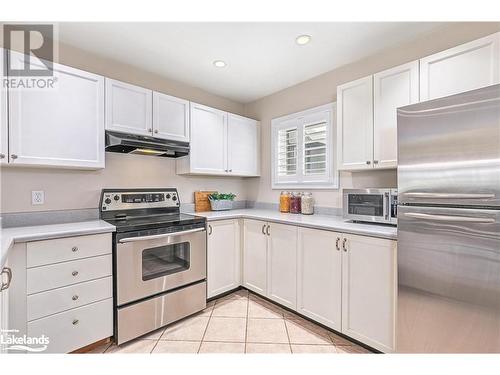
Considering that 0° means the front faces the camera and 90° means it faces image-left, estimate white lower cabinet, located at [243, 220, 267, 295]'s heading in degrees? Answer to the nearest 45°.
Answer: approximately 45°

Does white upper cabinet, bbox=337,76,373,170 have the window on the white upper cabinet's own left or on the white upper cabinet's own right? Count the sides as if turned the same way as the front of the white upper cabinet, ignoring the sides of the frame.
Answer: on the white upper cabinet's own right

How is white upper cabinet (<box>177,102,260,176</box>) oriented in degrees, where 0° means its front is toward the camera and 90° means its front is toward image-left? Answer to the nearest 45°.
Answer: approximately 315°

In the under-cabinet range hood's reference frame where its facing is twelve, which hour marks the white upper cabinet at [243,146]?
The white upper cabinet is roughly at 10 o'clock from the under-cabinet range hood.

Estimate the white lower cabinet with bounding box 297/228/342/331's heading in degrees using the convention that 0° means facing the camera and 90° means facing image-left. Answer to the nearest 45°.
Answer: approximately 45°

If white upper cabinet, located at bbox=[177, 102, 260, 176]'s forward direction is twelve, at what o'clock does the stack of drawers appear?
The stack of drawers is roughly at 3 o'clock from the white upper cabinet.

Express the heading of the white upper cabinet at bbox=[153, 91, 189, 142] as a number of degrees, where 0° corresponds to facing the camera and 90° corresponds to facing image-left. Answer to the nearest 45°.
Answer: approximately 315°

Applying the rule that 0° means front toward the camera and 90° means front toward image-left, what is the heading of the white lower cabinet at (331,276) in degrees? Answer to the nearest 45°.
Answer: approximately 45°

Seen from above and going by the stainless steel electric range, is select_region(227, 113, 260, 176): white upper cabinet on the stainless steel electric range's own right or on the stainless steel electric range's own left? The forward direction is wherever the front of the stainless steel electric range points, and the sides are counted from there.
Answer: on the stainless steel electric range's own left

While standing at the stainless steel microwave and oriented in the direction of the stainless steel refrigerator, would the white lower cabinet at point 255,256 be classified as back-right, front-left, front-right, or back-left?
back-right
